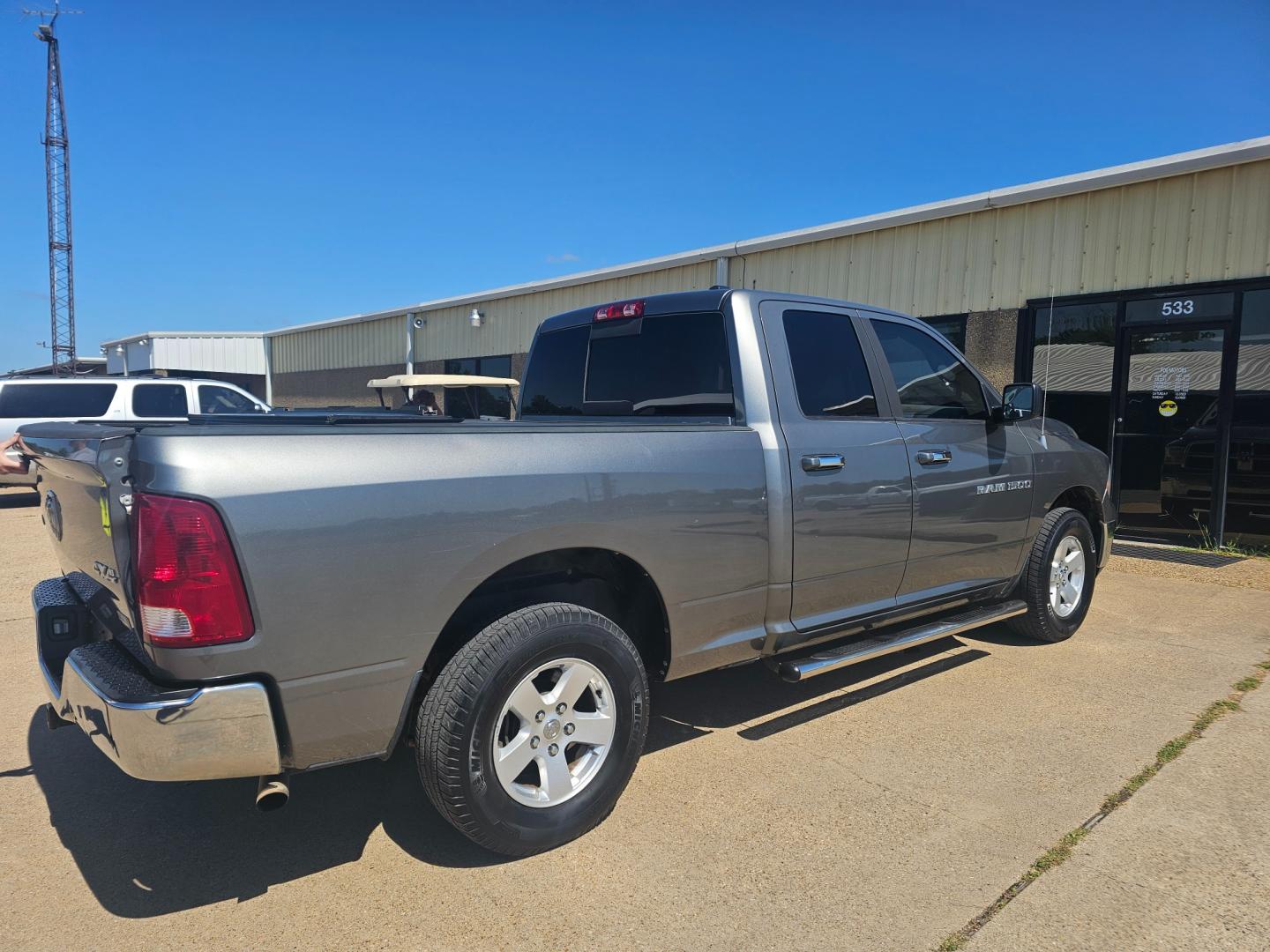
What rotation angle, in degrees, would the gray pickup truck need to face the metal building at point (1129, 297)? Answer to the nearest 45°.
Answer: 0° — it already faces it

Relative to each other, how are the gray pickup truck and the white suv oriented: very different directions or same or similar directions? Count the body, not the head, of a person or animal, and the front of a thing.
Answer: same or similar directions

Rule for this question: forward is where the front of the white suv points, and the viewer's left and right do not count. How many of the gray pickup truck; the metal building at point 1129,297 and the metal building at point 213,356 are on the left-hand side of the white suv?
1

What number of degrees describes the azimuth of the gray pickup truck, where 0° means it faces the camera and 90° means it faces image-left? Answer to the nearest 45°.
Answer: approximately 225°

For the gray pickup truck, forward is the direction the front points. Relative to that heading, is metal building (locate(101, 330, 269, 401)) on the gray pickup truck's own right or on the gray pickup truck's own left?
on the gray pickup truck's own left

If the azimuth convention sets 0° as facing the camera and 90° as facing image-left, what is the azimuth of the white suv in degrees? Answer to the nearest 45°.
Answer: approximately 270°

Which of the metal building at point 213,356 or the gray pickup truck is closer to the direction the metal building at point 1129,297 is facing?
the gray pickup truck

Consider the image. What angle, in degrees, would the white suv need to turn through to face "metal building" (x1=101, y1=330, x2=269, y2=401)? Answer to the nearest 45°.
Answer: approximately 90° to its left

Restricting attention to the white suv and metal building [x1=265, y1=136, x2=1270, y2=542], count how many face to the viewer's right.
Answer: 1

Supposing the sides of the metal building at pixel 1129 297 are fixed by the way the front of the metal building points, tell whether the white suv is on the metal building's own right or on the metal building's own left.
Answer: on the metal building's own right

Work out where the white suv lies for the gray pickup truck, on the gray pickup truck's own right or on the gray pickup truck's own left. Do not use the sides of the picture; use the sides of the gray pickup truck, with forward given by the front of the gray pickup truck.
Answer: on the gray pickup truck's own left
